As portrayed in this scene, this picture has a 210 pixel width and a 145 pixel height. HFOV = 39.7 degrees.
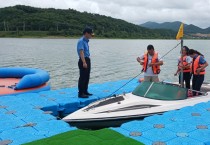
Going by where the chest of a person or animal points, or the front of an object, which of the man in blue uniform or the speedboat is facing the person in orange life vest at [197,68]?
the man in blue uniform

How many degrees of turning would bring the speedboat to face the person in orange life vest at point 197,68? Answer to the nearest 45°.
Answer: approximately 180°

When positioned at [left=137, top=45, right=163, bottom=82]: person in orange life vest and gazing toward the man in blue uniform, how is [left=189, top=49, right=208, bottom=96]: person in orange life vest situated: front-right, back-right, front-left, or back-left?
back-left

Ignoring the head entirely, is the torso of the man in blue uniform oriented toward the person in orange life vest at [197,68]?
yes

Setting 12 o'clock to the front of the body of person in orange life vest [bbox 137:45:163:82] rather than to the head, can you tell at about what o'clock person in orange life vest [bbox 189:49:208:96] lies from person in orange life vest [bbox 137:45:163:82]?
person in orange life vest [bbox 189:49:208:96] is roughly at 9 o'clock from person in orange life vest [bbox 137:45:163:82].

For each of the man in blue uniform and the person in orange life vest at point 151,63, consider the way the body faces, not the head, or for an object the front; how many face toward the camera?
1

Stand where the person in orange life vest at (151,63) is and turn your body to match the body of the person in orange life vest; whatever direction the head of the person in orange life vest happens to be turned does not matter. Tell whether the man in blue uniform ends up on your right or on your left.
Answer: on your right

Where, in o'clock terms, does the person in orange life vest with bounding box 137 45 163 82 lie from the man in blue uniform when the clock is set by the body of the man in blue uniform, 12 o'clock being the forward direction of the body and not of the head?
The person in orange life vest is roughly at 12 o'clock from the man in blue uniform.

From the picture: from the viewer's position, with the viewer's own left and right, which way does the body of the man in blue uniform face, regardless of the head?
facing to the right of the viewer
